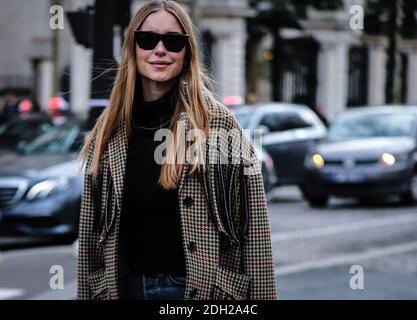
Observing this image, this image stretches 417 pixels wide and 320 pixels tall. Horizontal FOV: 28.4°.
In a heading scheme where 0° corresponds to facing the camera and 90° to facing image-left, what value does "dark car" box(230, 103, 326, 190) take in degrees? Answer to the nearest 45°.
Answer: approximately 45°

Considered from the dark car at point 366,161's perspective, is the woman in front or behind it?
in front

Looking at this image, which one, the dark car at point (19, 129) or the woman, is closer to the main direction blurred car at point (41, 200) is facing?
the woman

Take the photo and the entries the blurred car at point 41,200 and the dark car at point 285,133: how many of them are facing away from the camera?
0

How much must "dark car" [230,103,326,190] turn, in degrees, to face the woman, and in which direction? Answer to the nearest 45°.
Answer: approximately 45° to its left

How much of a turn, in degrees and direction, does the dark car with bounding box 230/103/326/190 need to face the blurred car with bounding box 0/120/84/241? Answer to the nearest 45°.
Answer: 0° — it already faces it

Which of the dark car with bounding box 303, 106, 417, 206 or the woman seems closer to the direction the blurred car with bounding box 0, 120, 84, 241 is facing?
the woman

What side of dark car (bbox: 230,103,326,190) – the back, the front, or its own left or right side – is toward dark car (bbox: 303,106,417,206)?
left

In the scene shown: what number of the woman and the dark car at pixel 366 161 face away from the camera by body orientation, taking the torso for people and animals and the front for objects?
0

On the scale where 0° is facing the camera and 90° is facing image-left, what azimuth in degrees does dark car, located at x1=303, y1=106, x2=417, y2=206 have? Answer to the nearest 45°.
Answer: approximately 45°

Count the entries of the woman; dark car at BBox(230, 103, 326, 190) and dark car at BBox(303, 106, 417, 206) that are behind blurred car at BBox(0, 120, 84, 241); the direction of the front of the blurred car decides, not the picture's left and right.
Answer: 2

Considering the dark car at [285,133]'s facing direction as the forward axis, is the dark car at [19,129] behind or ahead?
ahead
